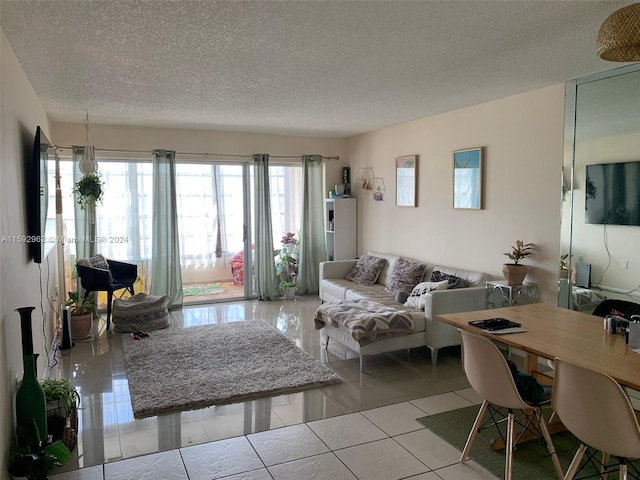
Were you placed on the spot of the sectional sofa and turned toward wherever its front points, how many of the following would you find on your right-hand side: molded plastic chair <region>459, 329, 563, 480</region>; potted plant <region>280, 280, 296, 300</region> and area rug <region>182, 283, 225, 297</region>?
2

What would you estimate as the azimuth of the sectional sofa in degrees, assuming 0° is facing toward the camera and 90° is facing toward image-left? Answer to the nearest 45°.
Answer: approximately 45°

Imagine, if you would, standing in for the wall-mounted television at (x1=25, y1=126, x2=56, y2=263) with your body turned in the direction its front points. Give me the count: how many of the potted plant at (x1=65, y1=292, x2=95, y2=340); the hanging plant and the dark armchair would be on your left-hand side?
3

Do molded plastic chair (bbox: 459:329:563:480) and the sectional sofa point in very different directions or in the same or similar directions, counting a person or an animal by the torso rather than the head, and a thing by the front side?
very different directions

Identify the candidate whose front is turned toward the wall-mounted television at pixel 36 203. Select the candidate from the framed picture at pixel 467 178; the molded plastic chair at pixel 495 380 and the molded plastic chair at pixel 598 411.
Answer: the framed picture

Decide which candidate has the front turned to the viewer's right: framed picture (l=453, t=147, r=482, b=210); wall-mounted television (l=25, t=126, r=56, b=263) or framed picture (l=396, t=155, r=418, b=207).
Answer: the wall-mounted television

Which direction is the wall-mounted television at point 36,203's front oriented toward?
to the viewer's right

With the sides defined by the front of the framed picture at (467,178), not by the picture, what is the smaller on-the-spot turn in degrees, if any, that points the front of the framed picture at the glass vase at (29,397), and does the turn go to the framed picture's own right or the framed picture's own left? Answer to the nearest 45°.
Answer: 0° — it already faces it

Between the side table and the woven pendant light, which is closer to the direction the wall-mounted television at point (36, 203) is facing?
the side table

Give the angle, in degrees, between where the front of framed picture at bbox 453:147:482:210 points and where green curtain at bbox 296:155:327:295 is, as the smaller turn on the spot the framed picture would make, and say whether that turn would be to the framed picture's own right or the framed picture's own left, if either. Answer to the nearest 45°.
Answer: approximately 90° to the framed picture's own right
